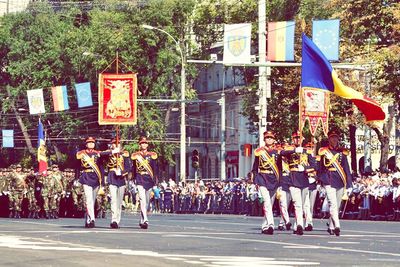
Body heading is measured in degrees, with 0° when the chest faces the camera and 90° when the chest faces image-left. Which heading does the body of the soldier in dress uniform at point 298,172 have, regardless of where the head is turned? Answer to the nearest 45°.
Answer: approximately 0°

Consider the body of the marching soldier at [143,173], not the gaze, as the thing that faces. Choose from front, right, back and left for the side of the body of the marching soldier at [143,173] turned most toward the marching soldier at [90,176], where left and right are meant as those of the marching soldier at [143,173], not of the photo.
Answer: right

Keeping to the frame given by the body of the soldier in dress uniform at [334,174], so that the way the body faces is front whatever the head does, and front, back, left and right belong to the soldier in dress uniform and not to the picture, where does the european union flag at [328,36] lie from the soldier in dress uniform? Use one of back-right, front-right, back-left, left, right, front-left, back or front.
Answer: back

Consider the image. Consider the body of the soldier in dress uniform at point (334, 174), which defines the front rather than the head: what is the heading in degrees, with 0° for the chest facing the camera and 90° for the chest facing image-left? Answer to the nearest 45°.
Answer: approximately 0°

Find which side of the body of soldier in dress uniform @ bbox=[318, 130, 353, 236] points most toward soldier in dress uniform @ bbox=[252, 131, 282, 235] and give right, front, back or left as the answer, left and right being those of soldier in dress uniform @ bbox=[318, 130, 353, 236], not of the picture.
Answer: right

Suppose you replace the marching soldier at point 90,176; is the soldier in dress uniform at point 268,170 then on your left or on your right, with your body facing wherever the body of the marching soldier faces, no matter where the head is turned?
on your left
